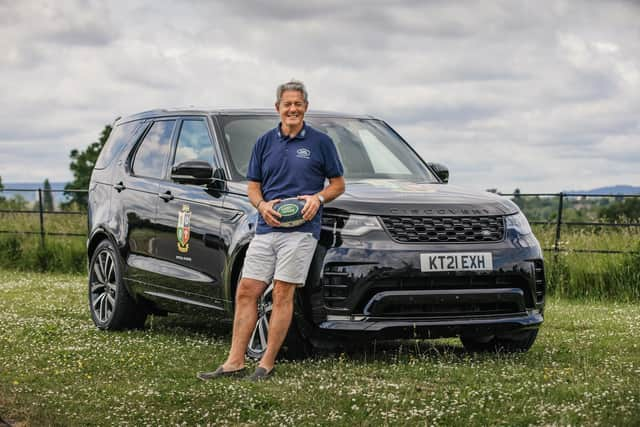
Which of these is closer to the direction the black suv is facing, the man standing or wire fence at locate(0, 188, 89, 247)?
the man standing

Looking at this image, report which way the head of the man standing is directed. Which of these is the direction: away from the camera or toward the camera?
toward the camera

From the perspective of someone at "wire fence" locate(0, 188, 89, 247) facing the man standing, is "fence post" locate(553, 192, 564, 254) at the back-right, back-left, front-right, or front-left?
front-left

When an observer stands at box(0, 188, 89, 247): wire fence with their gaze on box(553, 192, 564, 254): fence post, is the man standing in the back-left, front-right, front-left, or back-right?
front-right

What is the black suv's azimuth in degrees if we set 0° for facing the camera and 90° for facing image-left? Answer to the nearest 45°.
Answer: approximately 315°

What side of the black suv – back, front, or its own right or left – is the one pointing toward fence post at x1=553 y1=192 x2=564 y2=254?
left

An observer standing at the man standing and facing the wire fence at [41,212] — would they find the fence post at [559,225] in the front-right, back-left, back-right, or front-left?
front-right

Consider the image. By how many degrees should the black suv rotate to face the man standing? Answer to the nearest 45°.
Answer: approximately 90° to its right

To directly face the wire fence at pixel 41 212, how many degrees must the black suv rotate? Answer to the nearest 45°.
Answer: approximately 180°
